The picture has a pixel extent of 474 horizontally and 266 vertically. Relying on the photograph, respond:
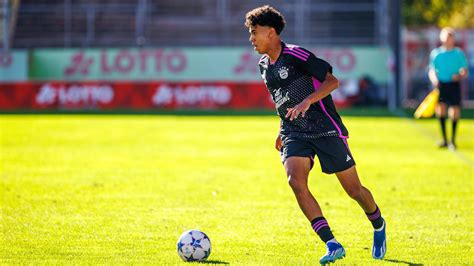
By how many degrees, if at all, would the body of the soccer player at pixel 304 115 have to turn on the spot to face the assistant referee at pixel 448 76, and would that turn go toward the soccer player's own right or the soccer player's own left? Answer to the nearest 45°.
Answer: approximately 135° to the soccer player's own right

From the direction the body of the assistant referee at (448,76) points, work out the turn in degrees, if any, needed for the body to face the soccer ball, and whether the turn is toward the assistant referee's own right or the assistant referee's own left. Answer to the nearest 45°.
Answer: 0° — they already face it

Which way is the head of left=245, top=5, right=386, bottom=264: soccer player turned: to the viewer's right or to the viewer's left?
to the viewer's left

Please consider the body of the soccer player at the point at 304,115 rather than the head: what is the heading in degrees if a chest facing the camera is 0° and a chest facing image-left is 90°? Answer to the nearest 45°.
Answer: approximately 45°

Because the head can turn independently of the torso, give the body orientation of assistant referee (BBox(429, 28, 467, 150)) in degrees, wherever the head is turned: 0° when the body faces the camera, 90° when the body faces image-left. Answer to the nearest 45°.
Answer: approximately 0°

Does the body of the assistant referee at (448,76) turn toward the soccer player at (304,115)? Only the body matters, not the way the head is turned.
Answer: yes
